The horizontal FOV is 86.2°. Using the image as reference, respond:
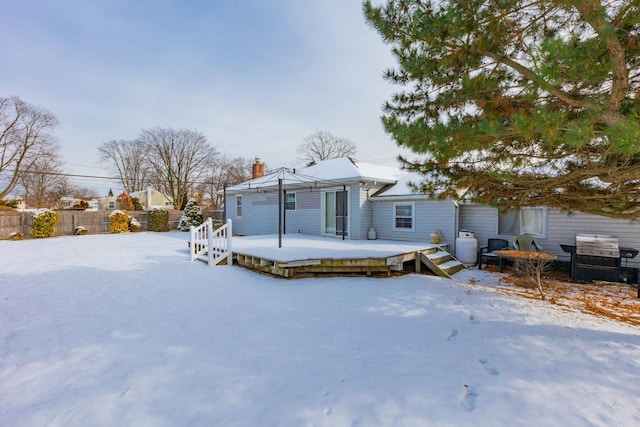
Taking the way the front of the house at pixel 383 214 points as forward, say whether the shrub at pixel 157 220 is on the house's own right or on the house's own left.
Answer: on the house's own left

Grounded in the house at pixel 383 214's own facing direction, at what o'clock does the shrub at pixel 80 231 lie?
The shrub is roughly at 9 o'clock from the house.

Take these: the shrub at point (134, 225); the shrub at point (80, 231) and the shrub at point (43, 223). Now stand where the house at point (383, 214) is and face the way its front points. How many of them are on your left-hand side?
3

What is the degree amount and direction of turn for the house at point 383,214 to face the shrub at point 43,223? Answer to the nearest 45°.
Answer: approximately 90° to its left

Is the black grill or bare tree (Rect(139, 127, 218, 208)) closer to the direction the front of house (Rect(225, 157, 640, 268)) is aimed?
the bare tree

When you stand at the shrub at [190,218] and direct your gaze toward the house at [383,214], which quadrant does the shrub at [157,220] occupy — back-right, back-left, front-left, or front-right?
back-right

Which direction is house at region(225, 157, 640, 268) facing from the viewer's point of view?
away from the camera

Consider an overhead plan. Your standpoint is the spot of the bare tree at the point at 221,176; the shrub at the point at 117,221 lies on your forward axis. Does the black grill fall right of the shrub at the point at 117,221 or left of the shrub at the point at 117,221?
left

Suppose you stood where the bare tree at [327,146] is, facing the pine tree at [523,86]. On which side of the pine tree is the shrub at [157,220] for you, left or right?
right
